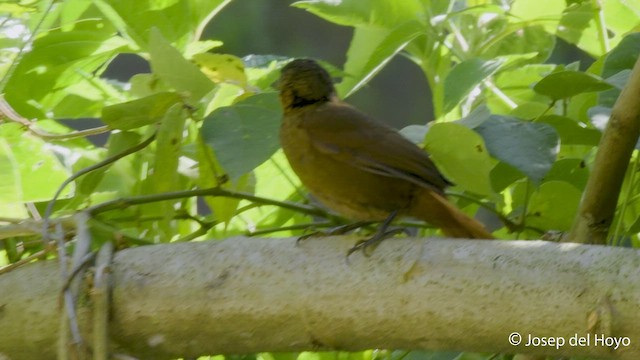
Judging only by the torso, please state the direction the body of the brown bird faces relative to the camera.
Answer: to the viewer's left
